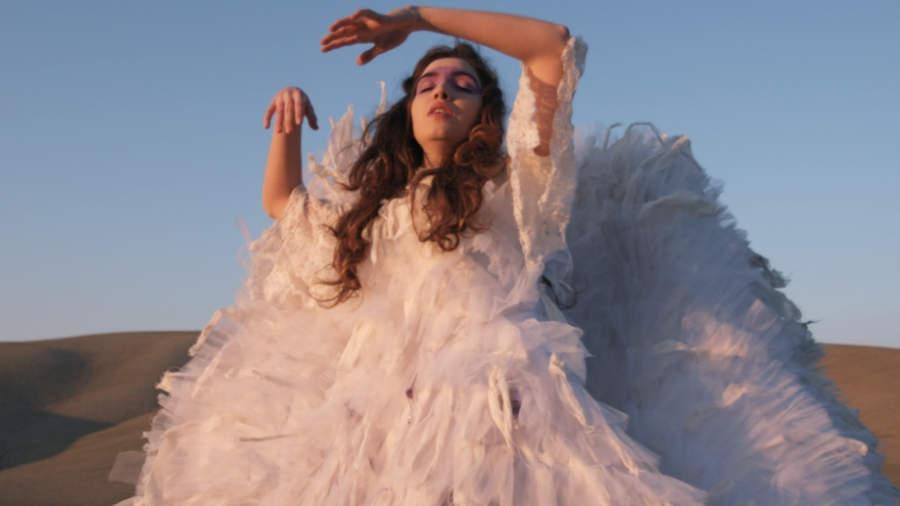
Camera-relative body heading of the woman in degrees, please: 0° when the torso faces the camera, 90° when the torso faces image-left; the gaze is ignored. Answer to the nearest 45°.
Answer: approximately 0°
